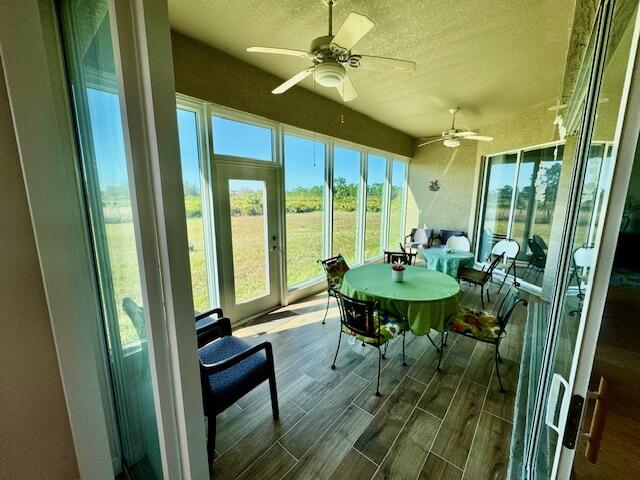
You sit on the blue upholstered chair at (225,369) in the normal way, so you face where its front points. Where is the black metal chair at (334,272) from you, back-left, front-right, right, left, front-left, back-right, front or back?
front

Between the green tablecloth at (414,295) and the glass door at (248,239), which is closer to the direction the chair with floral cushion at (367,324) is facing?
the green tablecloth

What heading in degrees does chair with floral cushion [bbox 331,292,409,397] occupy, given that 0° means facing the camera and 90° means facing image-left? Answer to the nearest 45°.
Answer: approximately 225°

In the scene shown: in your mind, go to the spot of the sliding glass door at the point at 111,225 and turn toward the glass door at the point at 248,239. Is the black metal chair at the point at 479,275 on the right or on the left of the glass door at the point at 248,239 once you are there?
right

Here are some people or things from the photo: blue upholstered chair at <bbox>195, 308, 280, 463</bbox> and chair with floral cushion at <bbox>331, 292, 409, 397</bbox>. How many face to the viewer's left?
0

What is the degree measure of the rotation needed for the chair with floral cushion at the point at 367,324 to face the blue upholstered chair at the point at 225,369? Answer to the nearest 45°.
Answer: approximately 180°

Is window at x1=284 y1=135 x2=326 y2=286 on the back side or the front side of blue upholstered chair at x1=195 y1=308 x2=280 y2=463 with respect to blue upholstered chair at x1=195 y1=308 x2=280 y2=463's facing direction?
on the front side

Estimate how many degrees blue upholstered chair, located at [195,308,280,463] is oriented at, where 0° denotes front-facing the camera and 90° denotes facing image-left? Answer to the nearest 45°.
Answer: approximately 225°

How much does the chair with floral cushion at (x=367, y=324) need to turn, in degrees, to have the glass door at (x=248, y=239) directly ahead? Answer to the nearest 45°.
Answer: approximately 90° to its left
